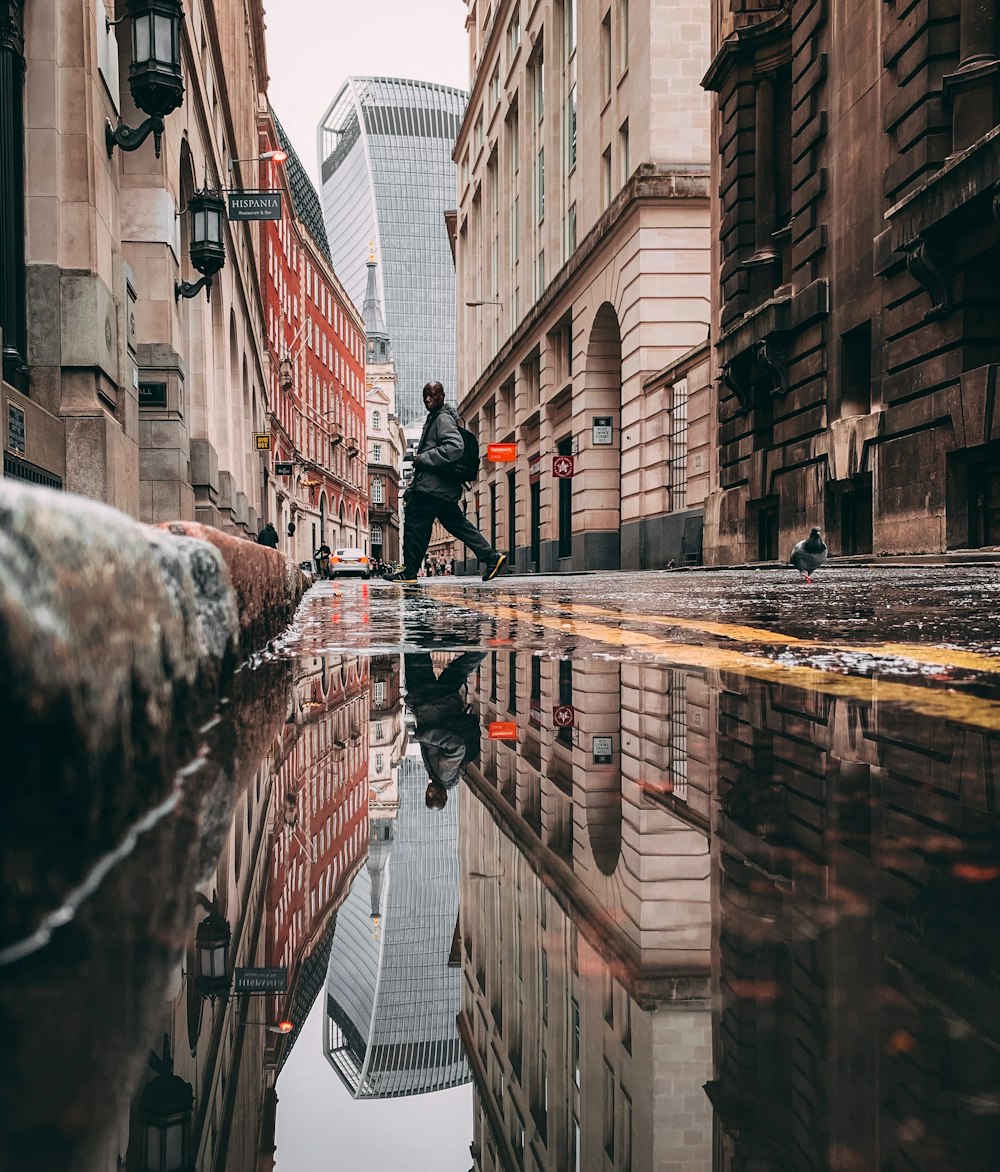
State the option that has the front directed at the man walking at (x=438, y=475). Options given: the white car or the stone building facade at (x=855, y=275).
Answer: the stone building facade

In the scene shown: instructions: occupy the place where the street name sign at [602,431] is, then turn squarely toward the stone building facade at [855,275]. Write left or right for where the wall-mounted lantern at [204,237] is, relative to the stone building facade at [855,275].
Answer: right

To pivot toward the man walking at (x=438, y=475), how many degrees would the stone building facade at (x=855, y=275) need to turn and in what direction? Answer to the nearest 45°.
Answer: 0° — it already faces them

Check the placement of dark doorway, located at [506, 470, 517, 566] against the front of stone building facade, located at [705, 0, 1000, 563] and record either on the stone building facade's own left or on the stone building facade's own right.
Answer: on the stone building facade's own right

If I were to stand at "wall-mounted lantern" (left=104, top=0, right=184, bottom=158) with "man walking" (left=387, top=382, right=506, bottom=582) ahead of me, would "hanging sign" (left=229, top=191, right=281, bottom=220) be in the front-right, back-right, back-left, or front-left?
front-left

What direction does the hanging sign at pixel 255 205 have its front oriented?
toward the camera

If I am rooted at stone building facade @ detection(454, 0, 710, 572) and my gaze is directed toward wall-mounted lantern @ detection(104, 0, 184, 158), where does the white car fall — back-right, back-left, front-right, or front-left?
back-right

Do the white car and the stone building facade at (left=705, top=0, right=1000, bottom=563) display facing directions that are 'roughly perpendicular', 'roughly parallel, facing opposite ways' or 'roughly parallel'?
roughly perpendicular

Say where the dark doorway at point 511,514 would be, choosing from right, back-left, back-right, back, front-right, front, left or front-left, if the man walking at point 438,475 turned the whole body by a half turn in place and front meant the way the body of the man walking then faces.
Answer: left

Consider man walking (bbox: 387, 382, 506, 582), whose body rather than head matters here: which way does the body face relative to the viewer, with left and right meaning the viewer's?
facing to the left of the viewer

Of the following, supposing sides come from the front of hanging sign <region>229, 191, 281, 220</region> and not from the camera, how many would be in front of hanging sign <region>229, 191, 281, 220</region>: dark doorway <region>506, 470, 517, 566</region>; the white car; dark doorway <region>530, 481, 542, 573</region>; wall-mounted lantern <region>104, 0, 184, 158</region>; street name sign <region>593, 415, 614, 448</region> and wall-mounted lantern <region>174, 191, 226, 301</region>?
2

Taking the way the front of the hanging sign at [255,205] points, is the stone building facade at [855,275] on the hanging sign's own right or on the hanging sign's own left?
on the hanging sign's own left
